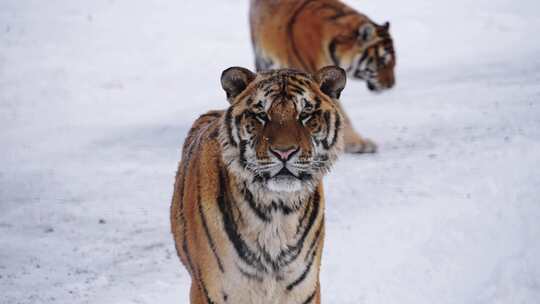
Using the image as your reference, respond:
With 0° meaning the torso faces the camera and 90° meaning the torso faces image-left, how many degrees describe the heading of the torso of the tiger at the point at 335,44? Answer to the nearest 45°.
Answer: approximately 270°

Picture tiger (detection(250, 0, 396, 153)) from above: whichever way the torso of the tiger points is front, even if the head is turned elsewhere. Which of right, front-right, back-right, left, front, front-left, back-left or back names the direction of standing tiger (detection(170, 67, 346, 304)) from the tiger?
right
